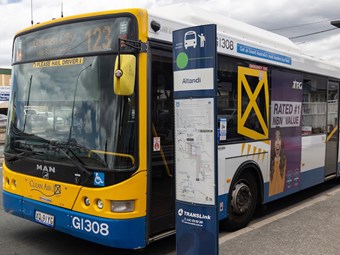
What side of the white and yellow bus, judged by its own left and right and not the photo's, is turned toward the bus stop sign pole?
left

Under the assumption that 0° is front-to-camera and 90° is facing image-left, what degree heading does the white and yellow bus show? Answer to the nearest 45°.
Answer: approximately 45°

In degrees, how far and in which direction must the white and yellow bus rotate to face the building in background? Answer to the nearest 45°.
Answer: approximately 90° to its right
